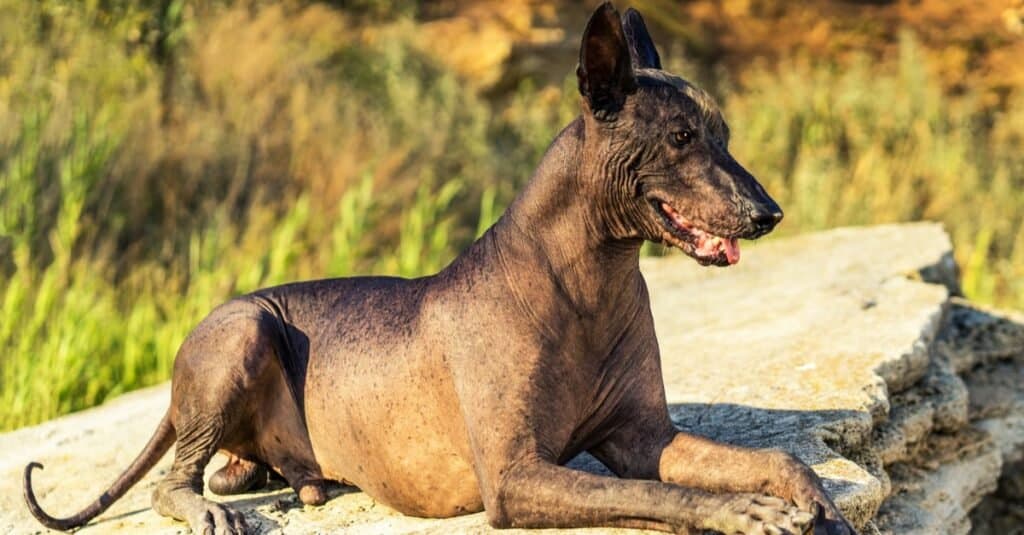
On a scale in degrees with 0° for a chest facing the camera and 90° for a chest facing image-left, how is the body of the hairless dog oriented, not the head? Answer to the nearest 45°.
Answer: approximately 270°
